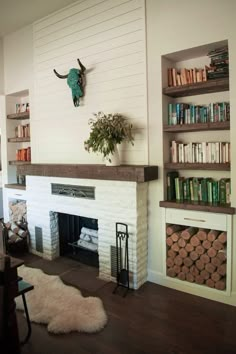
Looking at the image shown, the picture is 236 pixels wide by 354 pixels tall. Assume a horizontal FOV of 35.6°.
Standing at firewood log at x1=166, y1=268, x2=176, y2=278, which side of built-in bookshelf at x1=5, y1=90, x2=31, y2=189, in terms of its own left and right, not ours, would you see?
left
